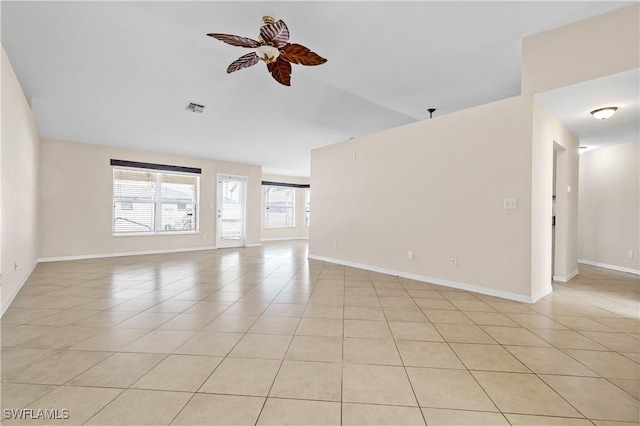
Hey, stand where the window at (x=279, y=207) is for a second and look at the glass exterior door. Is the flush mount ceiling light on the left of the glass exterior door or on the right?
left

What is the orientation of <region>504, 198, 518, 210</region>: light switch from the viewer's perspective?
toward the camera

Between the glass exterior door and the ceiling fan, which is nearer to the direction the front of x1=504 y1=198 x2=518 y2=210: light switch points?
the ceiling fan

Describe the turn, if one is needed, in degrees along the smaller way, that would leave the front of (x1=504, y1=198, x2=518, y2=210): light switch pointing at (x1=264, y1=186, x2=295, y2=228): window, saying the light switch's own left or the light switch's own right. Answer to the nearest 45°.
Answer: approximately 135° to the light switch's own right

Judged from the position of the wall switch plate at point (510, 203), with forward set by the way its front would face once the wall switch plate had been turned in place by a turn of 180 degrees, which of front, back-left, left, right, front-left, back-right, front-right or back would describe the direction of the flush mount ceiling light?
front-right

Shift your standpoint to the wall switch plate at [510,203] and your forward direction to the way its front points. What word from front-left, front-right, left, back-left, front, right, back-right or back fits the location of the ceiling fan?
front-right

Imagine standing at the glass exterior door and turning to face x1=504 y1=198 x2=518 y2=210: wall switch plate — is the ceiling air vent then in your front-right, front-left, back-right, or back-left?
front-right

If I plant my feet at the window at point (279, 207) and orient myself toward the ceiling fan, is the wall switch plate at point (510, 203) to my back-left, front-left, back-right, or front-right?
front-left

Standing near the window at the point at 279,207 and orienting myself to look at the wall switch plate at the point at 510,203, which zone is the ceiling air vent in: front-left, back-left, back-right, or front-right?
front-right

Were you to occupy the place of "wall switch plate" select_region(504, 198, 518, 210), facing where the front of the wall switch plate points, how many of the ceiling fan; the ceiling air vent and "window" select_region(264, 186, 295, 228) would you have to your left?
0

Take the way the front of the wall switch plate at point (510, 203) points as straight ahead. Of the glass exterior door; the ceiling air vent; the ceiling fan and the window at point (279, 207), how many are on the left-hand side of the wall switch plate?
0

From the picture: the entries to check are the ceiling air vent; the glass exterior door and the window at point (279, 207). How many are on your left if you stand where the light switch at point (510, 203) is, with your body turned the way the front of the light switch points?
0

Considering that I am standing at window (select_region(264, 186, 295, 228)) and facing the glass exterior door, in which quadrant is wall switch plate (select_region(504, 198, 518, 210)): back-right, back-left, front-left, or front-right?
front-left

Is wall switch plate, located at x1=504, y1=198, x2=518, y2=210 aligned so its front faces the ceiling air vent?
no

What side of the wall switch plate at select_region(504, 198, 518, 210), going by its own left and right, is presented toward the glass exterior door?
right

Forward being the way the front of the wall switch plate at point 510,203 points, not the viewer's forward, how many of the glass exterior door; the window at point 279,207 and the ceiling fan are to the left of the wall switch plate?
0
